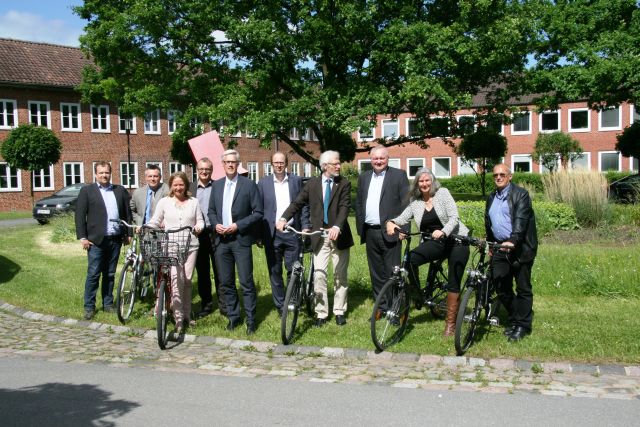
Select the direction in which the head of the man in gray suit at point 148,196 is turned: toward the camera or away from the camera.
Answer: toward the camera

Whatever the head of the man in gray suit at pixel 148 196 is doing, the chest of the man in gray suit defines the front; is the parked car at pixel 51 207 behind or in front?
behind

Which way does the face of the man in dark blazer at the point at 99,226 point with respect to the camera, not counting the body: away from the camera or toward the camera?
toward the camera

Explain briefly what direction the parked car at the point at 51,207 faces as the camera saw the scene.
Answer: facing the viewer and to the left of the viewer

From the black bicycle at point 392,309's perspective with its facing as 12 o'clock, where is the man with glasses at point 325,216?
The man with glasses is roughly at 3 o'clock from the black bicycle.

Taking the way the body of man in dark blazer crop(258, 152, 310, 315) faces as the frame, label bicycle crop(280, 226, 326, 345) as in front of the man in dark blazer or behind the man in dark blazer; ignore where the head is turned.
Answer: in front

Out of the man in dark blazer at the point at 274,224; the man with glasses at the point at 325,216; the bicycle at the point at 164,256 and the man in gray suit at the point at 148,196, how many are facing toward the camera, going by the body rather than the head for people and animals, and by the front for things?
4

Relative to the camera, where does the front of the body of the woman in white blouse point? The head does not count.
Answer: toward the camera

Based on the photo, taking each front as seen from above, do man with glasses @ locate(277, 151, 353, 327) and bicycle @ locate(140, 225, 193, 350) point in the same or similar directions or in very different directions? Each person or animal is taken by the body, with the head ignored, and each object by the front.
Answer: same or similar directions

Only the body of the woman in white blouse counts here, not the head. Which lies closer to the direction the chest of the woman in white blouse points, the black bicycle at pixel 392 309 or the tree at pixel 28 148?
the black bicycle

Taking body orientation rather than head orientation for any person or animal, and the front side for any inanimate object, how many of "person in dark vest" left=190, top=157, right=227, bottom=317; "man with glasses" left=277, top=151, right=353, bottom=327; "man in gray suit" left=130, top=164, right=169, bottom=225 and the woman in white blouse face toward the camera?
4

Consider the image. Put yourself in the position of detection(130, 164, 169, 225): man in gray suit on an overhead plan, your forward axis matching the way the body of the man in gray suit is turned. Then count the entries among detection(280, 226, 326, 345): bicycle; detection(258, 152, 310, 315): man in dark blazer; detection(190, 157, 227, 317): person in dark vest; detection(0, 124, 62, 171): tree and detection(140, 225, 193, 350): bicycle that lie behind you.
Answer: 1

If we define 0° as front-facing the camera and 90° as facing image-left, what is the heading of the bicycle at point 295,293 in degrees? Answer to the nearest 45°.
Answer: approximately 45°

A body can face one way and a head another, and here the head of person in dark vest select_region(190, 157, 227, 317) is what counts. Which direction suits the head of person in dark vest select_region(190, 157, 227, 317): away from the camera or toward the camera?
toward the camera

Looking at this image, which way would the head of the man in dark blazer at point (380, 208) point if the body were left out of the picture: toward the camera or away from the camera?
toward the camera

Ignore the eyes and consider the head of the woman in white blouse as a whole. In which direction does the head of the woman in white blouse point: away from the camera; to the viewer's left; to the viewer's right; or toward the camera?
toward the camera

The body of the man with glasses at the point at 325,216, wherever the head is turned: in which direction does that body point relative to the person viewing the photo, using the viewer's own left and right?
facing the viewer

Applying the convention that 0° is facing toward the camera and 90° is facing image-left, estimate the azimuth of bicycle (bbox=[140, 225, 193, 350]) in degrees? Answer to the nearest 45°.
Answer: approximately 0°

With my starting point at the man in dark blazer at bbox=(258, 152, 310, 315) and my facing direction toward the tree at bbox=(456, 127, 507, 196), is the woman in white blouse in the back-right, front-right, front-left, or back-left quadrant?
back-left
